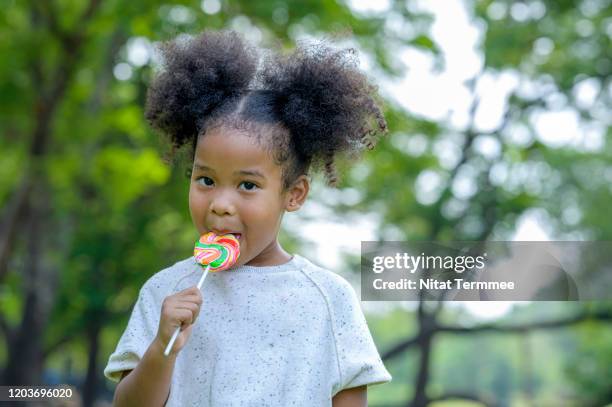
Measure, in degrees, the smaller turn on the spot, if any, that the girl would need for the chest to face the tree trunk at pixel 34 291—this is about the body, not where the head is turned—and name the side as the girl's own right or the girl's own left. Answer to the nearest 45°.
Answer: approximately 180°

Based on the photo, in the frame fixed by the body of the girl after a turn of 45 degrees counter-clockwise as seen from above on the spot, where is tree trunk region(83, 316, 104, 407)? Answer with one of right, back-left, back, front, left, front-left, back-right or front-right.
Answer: back-left

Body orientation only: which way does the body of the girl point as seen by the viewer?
toward the camera
